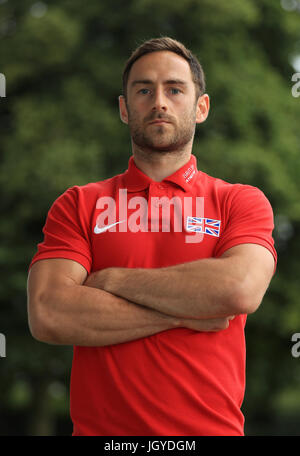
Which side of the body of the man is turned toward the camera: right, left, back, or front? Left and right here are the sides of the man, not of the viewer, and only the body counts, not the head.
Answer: front
